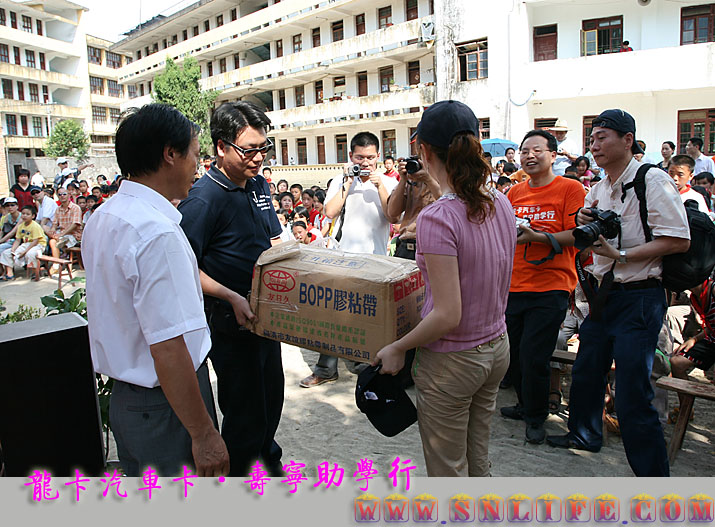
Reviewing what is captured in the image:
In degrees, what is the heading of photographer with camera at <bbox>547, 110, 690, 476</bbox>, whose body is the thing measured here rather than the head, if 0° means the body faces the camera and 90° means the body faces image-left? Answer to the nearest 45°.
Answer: approximately 45°

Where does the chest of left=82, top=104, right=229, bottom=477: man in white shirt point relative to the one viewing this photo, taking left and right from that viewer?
facing away from the viewer and to the right of the viewer

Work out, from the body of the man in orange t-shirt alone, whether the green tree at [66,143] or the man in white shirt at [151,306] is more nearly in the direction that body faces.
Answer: the man in white shirt

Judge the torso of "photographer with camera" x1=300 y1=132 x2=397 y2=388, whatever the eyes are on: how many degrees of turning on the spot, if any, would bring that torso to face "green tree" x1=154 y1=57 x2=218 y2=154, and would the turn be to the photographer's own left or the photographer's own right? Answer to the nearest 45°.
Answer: approximately 180°

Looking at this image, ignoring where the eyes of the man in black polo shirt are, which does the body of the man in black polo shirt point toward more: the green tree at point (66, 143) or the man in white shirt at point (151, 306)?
the man in white shirt

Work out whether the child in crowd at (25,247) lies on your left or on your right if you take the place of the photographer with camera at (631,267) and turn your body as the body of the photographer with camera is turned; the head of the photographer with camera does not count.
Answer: on your right

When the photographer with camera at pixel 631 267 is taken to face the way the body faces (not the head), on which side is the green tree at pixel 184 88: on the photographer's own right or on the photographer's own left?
on the photographer's own right
